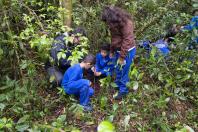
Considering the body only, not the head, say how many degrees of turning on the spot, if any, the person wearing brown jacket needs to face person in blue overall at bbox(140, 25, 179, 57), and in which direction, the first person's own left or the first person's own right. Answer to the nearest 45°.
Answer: approximately 135° to the first person's own right

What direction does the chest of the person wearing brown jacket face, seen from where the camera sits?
to the viewer's left
